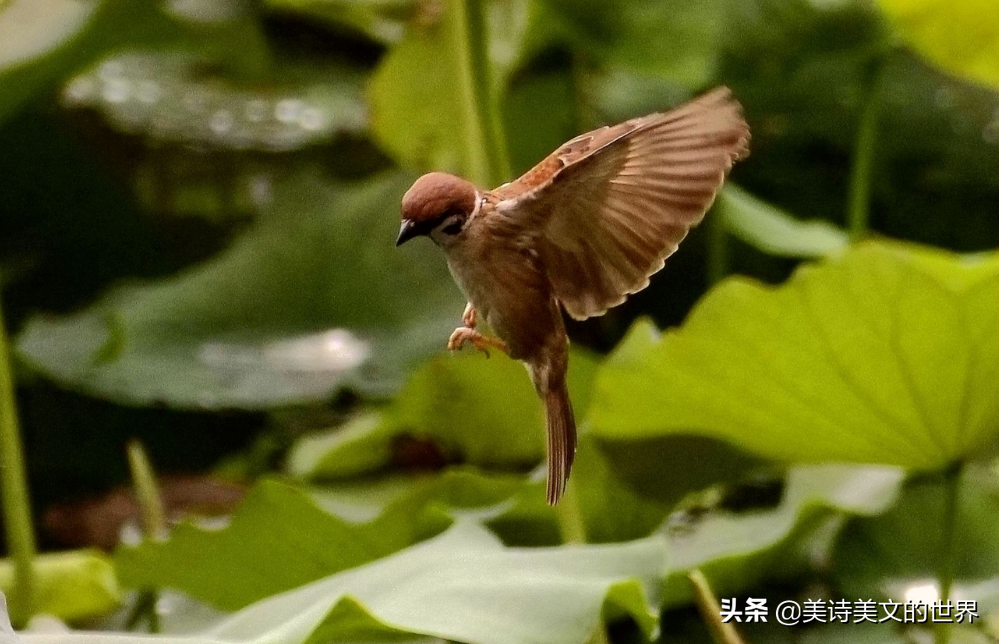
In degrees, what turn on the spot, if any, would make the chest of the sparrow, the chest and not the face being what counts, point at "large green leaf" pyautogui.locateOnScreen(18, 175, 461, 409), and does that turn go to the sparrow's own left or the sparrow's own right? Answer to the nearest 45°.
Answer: approximately 90° to the sparrow's own right

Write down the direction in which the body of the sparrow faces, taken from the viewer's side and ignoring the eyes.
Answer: to the viewer's left
